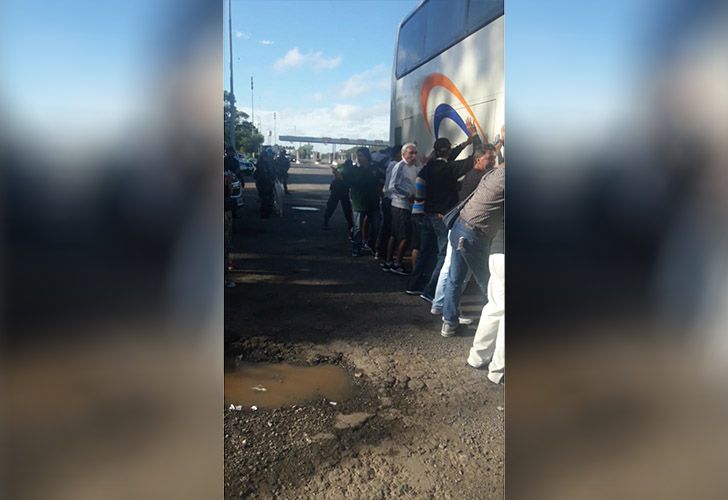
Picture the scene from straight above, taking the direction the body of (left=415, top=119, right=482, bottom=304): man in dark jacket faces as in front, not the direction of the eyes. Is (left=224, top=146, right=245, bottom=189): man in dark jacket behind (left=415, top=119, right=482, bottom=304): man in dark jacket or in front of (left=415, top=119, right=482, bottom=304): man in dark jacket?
behind

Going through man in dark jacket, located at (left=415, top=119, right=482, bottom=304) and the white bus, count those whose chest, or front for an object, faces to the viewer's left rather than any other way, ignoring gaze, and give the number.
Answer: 0

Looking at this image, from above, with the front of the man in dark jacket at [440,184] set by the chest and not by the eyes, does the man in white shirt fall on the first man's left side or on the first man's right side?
on the first man's left side

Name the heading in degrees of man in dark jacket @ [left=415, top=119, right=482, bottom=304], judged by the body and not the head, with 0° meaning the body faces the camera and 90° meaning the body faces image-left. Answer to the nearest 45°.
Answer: approximately 225°

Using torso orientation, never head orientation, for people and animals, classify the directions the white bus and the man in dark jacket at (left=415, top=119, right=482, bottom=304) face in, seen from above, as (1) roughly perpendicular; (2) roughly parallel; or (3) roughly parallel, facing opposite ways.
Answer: roughly perpendicular
